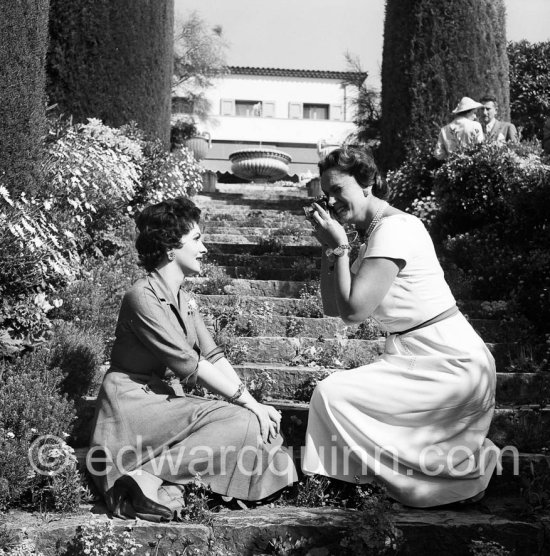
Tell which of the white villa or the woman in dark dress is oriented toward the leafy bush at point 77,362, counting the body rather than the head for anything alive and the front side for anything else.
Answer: the white villa

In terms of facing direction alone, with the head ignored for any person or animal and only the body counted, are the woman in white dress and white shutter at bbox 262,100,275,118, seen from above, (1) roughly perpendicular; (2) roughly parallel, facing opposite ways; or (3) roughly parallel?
roughly perpendicular

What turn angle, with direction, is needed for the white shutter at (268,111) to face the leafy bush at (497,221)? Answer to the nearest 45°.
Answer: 0° — it already faces it

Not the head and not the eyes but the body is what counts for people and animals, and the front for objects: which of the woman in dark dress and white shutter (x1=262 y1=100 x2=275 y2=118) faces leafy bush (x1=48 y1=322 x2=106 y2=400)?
the white shutter

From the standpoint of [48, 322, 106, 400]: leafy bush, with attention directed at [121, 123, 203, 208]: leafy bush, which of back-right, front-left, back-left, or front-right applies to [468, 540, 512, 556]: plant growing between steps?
back-right

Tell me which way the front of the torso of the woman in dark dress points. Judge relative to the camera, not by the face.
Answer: to the viewer's right

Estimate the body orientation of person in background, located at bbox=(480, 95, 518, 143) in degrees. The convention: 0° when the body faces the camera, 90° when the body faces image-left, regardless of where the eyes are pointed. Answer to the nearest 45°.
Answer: approximately 45°

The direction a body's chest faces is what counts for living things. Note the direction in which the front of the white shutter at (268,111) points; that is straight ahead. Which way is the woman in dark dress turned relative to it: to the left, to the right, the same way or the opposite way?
to the left

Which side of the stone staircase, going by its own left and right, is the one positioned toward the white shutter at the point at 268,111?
back

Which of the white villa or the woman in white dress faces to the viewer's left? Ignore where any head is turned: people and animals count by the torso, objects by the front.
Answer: the woman in white dress

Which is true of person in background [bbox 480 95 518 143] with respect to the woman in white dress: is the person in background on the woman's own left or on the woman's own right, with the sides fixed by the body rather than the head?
on the woman's own right

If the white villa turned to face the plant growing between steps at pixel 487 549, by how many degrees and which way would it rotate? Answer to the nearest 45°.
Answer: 0° — it already faces it

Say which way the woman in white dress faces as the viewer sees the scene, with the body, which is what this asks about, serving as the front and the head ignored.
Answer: to the viewer's left
